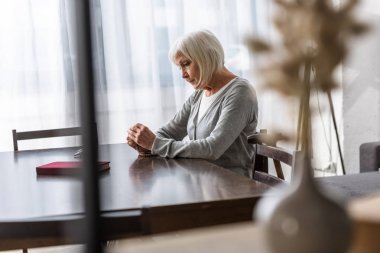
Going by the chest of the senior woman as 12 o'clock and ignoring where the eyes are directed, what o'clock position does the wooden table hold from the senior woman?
The wooden table is roughly at 11 o'clock from the senior woman.

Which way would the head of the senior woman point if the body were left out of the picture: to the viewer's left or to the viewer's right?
to the viewer's left

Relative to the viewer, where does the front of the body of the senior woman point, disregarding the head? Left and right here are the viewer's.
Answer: facing the viewer and to the left of the viewer

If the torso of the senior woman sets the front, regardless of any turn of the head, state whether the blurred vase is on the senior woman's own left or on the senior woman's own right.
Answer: on the senior woman's own left

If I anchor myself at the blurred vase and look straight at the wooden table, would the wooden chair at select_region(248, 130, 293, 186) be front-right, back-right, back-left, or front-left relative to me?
front-right
